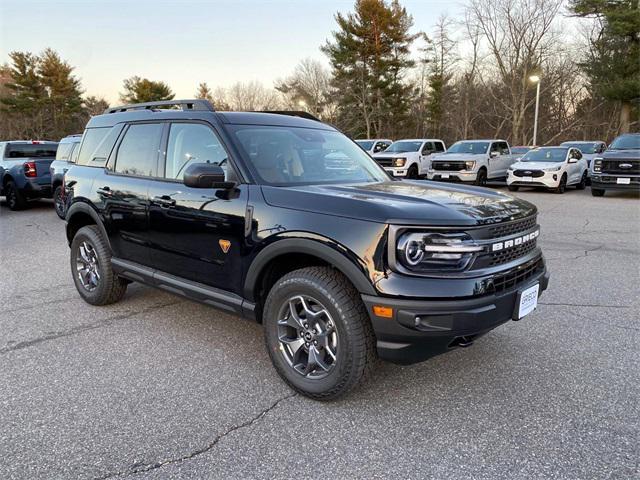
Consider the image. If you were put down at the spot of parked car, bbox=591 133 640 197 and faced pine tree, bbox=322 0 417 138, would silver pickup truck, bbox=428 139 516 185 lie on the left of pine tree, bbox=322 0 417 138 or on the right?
left

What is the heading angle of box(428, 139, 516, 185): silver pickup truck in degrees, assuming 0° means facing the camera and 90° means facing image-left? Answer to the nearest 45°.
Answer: approximately 45°

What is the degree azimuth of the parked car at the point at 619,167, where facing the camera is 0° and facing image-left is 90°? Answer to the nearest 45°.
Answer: approximately 45°

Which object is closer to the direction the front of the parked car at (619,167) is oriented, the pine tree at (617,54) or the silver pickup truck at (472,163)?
the silver pickup truck

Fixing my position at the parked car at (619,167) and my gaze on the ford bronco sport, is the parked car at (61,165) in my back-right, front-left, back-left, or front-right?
front-right

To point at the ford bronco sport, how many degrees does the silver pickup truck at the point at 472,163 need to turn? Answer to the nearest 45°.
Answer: approximately 45° to its left

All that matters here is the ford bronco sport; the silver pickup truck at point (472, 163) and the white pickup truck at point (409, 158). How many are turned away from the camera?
0

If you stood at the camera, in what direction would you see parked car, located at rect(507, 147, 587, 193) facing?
facing the viewer and to the left of the viewer

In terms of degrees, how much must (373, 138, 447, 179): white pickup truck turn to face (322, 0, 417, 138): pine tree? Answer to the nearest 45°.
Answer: approximately 135° to its right

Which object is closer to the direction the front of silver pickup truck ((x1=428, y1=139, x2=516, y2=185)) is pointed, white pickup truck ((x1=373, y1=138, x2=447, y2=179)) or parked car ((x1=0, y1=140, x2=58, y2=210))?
the parked car

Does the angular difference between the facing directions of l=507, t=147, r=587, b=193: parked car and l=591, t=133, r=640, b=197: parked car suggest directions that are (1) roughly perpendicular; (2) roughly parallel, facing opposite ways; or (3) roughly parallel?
roughly parallel

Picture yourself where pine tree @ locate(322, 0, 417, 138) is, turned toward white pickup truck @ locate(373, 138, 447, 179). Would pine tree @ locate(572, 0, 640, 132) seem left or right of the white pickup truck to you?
left

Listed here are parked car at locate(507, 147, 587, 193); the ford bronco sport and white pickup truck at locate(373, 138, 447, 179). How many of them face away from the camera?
0
